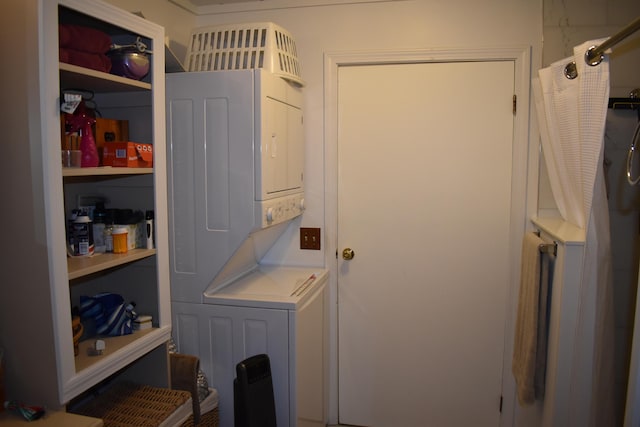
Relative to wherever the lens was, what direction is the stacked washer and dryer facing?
facing the viewer and to the right of the viewer

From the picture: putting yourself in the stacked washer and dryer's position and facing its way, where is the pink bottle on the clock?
The pink bottle is roughly at 3 o'clock from the stacked washer and dryer.

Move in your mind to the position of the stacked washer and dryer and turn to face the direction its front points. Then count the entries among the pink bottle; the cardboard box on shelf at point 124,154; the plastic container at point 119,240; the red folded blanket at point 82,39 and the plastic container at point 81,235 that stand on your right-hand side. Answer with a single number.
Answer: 5

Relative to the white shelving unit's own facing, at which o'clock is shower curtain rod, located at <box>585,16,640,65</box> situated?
The shower curtain rod is roughly at 11 o'clock from the white shelving unit.

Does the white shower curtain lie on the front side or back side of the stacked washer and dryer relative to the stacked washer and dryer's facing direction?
on the front side

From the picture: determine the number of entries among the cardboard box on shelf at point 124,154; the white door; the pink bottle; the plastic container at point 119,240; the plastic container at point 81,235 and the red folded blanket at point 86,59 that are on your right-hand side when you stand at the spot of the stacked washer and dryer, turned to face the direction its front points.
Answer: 5

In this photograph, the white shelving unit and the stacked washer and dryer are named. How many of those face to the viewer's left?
0

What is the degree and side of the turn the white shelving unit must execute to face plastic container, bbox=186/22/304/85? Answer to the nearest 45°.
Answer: approximately 90° to its left

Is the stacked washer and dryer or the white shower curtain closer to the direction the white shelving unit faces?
the white shower curtain

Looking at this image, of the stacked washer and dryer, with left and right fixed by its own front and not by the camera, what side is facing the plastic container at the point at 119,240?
right

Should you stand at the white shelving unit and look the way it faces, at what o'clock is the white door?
The white door is roughly at 10 o'clock from the white shelving unit.

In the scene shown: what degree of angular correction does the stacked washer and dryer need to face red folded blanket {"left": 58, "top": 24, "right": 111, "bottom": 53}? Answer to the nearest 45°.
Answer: approximately 90° to its right

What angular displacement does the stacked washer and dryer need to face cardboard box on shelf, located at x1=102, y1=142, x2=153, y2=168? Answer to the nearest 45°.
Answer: approximately 90° to its right
